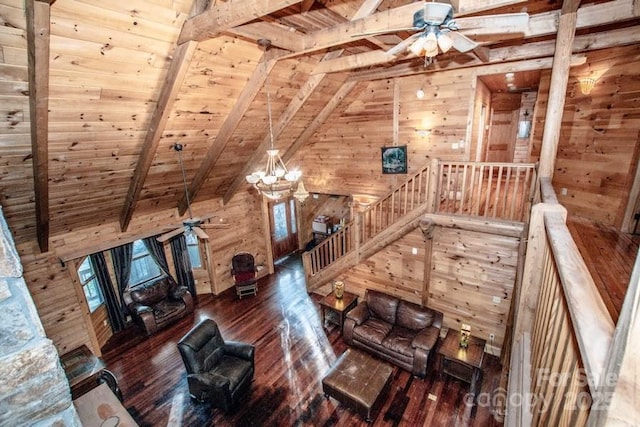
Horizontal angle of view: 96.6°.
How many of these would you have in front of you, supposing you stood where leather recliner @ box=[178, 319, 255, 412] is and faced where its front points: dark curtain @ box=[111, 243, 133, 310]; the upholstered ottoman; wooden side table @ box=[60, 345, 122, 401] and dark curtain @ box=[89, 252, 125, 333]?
1

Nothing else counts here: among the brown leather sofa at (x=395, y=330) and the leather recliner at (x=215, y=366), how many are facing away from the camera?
0

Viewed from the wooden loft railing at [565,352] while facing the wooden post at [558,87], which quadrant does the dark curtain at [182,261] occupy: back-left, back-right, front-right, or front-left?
front-left

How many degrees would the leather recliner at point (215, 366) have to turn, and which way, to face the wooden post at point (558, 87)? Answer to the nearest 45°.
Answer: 0° — it already faces it

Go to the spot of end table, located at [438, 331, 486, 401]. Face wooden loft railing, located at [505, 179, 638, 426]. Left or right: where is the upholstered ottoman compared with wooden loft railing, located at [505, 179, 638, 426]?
right

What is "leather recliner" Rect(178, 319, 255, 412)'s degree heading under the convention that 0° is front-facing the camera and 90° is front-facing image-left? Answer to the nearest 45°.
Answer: approximately 315°

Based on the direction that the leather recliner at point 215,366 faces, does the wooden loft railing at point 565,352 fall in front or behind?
in front

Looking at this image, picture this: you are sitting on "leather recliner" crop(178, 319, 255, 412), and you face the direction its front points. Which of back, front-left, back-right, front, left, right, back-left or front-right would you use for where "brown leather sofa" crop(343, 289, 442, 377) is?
front-left

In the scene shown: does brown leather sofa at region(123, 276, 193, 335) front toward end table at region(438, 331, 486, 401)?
yes

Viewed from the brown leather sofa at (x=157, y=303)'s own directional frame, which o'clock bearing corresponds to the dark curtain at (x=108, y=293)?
The dark curtain is roughly at 5 o'clock from the brown leather sofa.

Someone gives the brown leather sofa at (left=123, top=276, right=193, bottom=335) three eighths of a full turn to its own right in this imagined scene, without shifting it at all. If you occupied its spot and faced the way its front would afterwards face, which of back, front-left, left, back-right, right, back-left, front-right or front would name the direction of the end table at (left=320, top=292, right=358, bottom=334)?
back-left

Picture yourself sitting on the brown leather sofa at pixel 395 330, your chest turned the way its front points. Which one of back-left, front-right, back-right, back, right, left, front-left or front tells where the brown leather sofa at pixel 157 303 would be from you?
front-right

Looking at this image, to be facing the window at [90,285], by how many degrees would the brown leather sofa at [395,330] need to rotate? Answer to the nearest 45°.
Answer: approximately 45° to its right

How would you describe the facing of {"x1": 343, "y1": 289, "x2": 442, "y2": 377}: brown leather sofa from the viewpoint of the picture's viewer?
facing the viewer and to the left of the viewer

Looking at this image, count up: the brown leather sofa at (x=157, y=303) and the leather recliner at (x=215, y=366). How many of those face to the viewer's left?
0

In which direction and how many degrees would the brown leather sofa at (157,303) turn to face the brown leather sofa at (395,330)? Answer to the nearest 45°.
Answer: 0° — it already faces it
